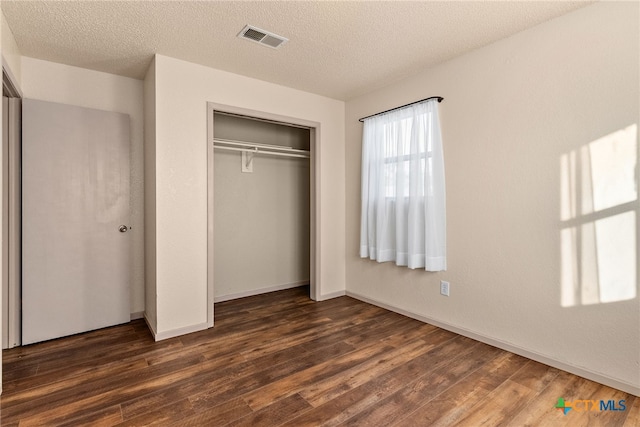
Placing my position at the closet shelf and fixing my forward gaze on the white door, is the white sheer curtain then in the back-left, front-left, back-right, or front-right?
back-left

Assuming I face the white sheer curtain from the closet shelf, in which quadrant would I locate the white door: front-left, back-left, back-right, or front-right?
back-right

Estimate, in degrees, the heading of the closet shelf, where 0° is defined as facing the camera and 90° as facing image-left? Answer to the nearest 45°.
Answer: approximately 315°

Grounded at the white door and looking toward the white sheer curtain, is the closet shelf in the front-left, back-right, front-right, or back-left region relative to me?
front-left

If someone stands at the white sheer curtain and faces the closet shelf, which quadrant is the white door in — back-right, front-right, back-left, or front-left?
front-left

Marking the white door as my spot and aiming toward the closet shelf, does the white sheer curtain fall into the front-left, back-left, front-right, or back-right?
front-right

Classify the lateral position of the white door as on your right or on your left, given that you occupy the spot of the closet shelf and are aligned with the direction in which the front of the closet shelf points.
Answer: on your right

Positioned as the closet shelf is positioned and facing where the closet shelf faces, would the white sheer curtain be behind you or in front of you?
in front
